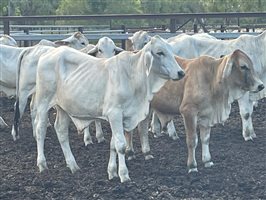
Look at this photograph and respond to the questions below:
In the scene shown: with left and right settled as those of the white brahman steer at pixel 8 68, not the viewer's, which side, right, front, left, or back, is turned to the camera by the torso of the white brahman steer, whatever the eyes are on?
right

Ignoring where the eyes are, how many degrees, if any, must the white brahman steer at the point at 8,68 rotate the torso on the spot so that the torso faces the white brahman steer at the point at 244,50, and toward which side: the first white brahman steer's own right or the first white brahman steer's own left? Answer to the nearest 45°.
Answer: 0° — it already faces it

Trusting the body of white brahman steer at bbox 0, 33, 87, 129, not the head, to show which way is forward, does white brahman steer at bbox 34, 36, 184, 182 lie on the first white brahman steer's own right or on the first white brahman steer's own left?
on the first white brahman steer's own right
